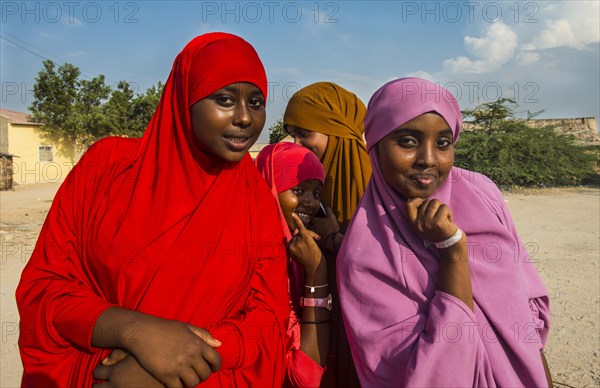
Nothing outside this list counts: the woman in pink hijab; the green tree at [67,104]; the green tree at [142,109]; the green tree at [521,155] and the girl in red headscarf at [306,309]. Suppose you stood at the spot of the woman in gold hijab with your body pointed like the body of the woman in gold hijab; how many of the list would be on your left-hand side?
2

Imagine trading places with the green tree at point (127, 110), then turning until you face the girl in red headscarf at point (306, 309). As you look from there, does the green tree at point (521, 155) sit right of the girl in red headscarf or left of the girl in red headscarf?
left

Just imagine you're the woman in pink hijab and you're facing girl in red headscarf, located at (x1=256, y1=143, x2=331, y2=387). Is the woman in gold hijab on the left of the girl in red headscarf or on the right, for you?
right

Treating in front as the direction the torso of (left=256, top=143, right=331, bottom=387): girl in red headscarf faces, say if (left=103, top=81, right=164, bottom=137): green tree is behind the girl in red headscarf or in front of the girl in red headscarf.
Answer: behind

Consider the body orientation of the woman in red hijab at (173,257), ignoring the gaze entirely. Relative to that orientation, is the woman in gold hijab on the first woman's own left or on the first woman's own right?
on the first woman's own left

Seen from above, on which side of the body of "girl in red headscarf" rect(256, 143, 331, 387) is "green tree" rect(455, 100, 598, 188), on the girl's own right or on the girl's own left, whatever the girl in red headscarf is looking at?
on the girl's own left

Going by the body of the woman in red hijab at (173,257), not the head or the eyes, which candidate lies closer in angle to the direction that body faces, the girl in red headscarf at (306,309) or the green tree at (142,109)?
the girl in red headscarf

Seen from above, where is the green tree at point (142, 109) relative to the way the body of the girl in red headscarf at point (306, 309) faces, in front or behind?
behind

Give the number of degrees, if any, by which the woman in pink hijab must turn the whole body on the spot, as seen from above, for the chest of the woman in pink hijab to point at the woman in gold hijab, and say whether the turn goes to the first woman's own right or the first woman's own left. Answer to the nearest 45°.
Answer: approximately 135° to the first woman's own right

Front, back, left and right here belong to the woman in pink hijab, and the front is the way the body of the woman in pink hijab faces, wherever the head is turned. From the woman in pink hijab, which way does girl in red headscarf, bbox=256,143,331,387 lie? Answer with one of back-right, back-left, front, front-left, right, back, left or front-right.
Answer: right
